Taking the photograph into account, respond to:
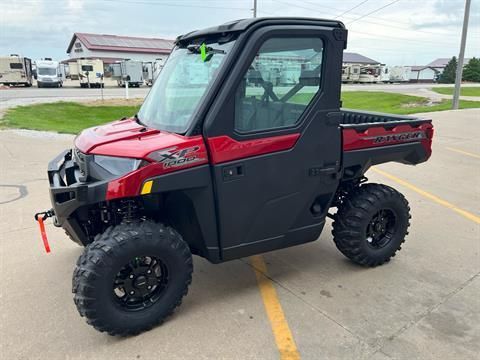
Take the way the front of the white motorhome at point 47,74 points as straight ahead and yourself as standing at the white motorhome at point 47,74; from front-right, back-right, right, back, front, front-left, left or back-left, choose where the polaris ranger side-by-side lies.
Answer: front

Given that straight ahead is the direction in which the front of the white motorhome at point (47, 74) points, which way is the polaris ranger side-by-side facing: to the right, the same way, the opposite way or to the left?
to the right

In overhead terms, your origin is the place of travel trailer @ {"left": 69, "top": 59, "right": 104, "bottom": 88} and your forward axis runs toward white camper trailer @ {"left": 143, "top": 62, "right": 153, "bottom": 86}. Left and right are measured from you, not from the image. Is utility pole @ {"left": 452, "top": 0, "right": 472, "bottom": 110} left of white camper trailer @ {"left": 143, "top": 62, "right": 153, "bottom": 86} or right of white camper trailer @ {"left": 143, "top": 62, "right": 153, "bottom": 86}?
right

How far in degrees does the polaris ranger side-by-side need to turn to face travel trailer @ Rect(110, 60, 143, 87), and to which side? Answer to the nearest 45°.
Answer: approximately 135° to its right

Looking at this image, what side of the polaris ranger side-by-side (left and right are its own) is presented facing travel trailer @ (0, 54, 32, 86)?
right

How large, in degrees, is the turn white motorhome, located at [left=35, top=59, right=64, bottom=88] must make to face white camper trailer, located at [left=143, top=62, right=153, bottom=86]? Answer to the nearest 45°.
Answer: approximately 90° to its left

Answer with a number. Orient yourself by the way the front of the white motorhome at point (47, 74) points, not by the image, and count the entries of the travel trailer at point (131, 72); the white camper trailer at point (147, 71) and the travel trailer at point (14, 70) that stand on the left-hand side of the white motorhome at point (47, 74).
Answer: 2

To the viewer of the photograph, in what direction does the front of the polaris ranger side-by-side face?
facing the viewer and to the left of the viewer

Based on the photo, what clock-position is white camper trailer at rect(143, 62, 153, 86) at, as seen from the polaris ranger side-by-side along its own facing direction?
The white camper trailer is roughly at 4 o'clock from the polaris ranger side-by-side.

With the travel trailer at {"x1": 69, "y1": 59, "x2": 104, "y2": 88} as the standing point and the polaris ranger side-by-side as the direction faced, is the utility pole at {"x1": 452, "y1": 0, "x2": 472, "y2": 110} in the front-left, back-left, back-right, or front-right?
front-left

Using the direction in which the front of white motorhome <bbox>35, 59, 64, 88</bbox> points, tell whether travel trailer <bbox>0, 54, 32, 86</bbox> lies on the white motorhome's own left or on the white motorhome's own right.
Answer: on the white motorhome's own right

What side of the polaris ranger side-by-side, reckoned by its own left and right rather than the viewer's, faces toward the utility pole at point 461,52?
back

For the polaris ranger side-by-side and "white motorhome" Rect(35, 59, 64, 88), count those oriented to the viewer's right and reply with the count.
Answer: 0

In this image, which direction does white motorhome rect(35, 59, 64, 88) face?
toward the camera

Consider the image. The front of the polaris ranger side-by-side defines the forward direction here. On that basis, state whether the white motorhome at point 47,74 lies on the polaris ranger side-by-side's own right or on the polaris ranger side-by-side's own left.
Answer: on the polaris ranger side-by-side's own right

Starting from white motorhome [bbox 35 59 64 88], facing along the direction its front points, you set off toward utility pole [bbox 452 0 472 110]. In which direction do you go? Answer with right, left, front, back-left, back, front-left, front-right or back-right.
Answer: front-left

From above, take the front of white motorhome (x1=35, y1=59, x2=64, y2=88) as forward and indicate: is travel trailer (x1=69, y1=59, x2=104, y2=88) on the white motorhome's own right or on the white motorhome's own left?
on the white motorhome's own left
